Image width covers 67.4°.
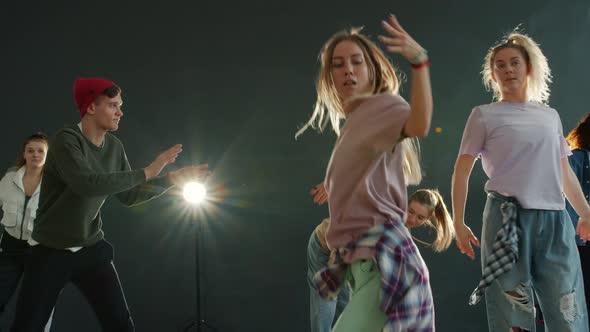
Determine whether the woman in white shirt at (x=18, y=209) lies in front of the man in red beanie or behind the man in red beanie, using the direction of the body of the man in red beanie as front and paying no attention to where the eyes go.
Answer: behind

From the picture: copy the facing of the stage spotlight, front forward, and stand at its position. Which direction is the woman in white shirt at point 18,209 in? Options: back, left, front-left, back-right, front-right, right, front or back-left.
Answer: right

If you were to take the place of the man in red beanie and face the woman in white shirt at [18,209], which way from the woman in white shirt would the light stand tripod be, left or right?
right

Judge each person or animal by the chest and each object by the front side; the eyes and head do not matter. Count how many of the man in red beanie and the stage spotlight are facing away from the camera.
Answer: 0

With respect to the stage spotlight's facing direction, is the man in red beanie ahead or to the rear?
ahead

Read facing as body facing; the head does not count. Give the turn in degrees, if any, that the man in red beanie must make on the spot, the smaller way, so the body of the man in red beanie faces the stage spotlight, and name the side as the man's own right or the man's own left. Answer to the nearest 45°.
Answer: approximately 90° to the man's own left

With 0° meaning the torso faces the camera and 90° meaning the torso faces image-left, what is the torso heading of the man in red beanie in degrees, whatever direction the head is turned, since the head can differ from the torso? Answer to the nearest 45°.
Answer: approximately 315°

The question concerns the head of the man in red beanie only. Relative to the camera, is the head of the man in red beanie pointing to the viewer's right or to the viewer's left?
to the viewer's right

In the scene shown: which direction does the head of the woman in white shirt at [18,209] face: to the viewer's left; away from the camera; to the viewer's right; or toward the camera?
toward the camera

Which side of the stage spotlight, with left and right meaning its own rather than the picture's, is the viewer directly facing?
front

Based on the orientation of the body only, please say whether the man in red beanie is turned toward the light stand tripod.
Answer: no
